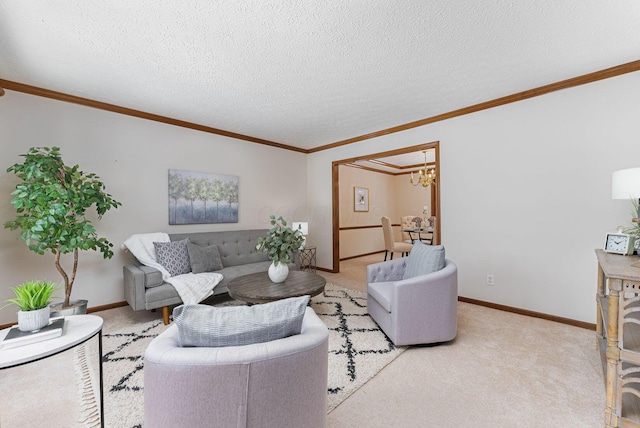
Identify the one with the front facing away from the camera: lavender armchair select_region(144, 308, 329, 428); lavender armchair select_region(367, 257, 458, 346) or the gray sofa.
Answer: lavender armchair select_region(144, 308, 329, 428)

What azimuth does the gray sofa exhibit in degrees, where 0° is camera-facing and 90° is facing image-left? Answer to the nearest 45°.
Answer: approximately 315°

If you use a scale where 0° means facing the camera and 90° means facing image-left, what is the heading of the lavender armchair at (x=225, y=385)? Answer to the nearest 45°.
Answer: approximately 180°

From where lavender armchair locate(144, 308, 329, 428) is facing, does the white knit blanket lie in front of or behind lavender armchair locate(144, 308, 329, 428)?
in front

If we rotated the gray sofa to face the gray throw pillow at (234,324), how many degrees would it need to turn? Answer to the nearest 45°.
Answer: approximately 45° to its right

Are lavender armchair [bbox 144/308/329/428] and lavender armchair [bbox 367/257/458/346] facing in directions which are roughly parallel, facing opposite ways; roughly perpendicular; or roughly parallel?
roughly perpendicular

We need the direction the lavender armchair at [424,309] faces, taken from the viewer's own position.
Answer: facing the viewer and to the left of the viewer

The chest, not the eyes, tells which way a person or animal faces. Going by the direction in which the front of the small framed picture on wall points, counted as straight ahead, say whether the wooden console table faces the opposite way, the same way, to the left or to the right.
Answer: to the right

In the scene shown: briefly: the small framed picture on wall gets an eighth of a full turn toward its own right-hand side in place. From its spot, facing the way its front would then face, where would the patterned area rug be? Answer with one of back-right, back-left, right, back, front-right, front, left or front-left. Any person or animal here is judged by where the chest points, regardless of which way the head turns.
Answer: front

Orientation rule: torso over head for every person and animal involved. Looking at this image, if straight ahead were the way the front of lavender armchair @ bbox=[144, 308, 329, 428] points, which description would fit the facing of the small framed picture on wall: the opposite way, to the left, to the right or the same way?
the opposite way

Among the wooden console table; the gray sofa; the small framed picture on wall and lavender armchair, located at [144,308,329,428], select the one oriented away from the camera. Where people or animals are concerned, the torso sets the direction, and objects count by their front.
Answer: the lavender armchair

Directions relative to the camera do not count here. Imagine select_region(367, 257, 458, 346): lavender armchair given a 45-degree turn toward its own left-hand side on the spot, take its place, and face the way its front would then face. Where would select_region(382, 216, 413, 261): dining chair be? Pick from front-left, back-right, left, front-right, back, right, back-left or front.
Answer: back

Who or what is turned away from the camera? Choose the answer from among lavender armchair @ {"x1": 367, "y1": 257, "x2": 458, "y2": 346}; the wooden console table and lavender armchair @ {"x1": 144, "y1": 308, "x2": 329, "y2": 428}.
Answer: lavender armchair @ {"x1": 144, "y1": 308, "x2": 329, "y2": 428}
